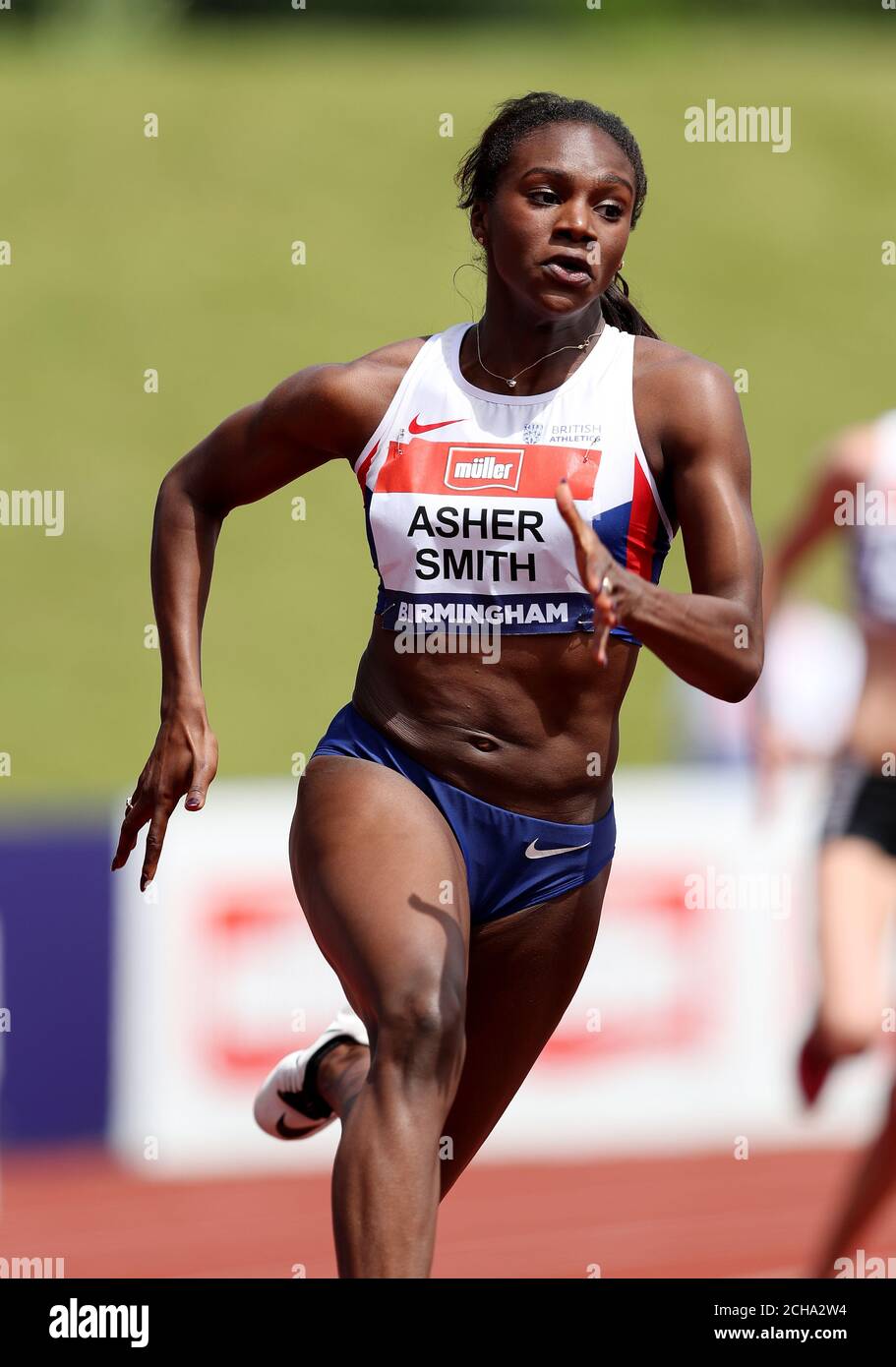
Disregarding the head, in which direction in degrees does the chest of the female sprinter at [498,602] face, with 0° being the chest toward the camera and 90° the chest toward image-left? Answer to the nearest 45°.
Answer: approximately 0°

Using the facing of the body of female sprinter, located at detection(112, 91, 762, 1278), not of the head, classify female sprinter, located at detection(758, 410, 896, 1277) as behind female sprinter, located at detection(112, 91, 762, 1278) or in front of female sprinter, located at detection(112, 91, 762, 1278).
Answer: behind
